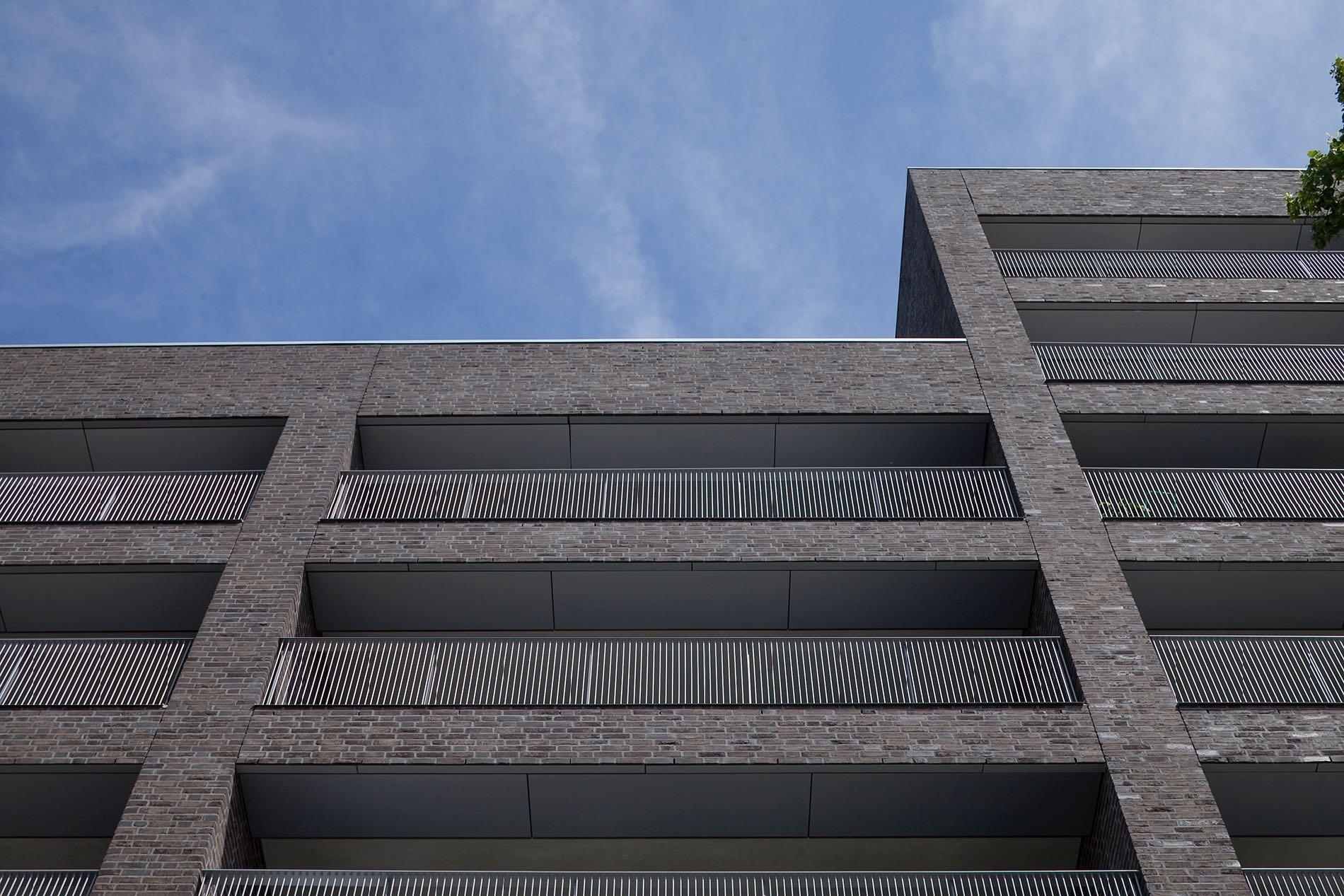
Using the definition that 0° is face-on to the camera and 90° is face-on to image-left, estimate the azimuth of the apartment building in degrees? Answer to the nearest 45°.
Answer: approximately 0°
